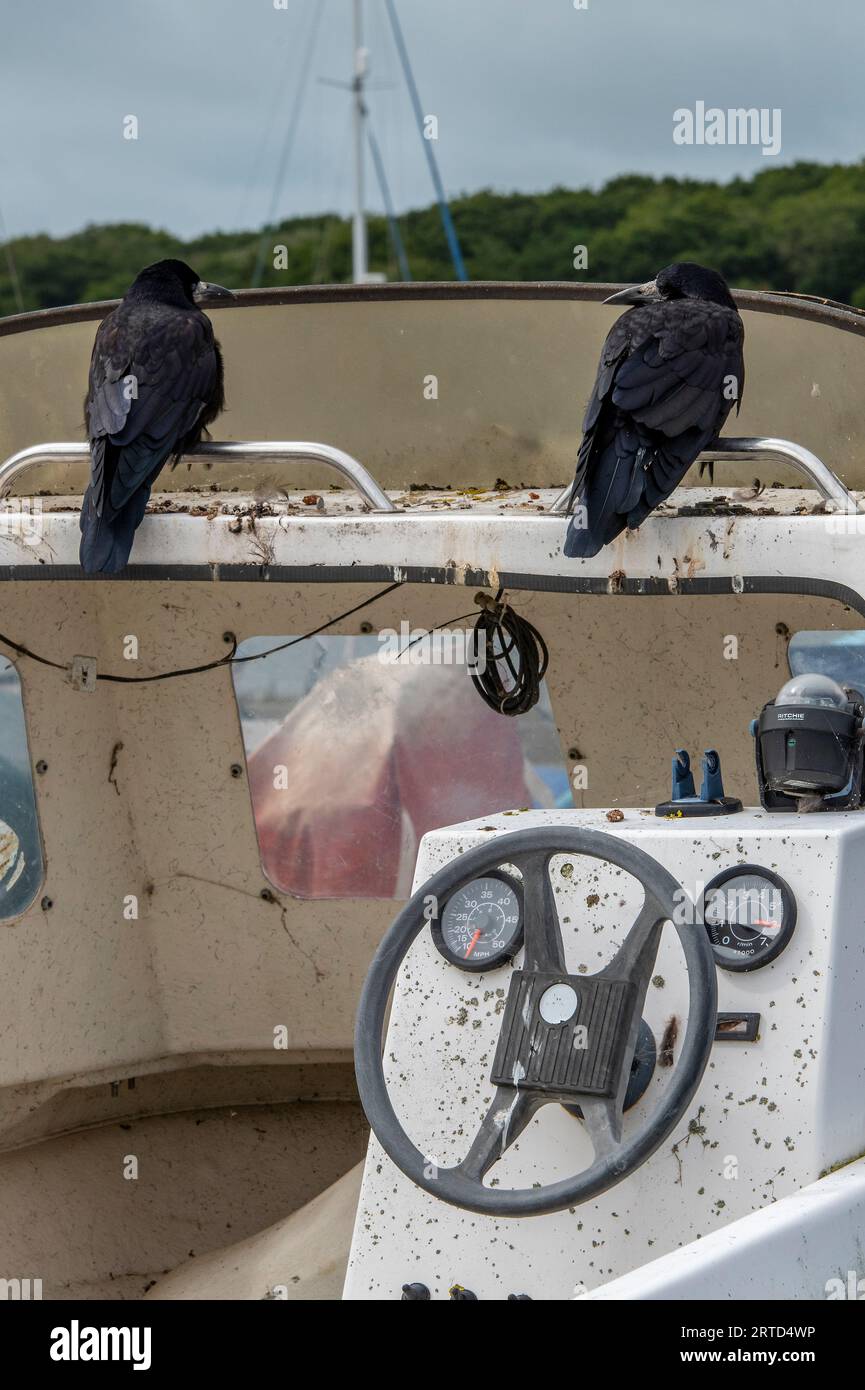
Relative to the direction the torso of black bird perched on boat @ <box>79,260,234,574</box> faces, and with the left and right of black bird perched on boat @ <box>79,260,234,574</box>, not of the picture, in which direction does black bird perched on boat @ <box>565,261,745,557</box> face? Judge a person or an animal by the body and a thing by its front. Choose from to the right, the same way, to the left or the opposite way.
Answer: the same way

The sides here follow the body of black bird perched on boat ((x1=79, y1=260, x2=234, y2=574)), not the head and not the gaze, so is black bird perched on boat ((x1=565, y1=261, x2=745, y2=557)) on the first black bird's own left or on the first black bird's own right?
on the first black bird's own right

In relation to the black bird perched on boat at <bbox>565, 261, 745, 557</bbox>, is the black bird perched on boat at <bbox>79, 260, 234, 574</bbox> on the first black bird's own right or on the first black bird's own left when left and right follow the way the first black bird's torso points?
on the first black bird's own left

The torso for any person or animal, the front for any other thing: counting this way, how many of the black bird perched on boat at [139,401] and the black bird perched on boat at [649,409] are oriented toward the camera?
0

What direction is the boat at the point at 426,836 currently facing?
away from the camera

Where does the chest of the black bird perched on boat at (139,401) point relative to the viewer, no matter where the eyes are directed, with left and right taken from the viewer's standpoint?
facing away from the viewer and to the right of the viewer
